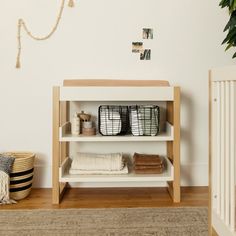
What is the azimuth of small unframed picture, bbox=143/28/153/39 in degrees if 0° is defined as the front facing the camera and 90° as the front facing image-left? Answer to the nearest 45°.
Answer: approximately 0°

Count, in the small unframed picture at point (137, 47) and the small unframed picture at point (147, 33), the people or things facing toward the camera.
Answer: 2

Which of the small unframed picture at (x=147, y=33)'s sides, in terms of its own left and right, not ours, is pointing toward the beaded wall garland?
right

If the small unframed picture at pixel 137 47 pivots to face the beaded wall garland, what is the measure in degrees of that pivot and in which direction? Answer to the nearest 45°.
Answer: approximately 90° to its right

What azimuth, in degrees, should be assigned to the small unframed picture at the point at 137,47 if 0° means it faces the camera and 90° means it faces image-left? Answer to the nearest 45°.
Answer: approximately 0°
